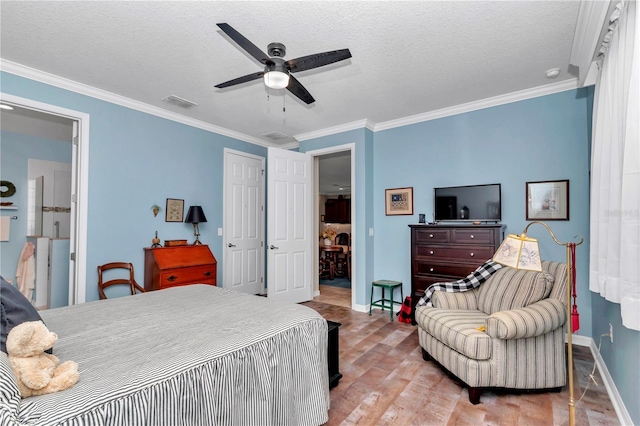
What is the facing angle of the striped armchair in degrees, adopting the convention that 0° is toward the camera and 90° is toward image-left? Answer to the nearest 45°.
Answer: approximately 45°

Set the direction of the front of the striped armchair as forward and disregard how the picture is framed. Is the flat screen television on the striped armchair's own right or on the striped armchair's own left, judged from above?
on the striped armchair's own right

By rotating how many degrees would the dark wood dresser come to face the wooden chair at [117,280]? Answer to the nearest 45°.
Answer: approximately 45° to its right

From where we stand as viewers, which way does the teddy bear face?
facing to the right of the viewer

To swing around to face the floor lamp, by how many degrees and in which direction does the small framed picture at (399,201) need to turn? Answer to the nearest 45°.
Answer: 0° — it already faces it

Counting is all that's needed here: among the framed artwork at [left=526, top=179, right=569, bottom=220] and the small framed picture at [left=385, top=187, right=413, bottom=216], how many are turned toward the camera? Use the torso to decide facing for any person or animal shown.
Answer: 2

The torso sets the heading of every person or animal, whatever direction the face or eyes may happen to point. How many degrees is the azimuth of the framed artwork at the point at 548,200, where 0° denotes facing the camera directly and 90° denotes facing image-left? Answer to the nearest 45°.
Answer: approximately 0°

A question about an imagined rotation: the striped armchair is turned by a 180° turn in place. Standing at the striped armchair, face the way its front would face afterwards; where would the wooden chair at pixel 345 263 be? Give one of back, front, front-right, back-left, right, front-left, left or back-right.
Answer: left

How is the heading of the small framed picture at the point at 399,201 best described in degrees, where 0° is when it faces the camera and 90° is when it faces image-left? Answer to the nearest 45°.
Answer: approximately 0°

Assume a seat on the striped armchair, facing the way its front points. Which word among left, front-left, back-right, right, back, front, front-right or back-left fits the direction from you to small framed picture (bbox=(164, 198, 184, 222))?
front-right
